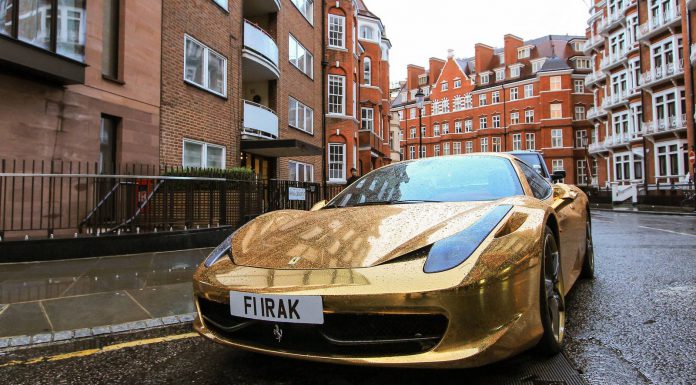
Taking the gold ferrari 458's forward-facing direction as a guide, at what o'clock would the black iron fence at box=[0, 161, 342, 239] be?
The black iron fence is roughly at 3 o'clock from the gold ferrari 458.

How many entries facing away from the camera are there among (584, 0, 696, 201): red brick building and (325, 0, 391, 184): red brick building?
0

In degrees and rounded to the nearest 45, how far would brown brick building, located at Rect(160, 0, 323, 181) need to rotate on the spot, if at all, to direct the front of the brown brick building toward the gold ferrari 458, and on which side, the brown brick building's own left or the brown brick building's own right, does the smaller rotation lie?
approximately 45° to the brown brick building's own right

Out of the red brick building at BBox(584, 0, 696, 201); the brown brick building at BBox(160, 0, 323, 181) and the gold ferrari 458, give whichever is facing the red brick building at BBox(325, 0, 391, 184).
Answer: the red brick building at BBox(584, 0, 696, 201)

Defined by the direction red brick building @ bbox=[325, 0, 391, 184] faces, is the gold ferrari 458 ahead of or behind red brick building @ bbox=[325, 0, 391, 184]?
ahead

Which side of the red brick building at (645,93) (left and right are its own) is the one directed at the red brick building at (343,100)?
front

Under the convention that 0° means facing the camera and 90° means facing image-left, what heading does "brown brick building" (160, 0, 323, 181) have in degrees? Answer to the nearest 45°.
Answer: approximately 315°

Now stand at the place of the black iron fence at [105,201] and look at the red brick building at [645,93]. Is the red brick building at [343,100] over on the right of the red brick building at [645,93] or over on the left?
left

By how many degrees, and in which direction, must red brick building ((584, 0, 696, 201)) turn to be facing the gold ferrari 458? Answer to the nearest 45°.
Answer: approximately 45° to its left

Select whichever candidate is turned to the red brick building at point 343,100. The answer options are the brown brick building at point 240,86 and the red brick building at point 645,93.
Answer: the red brick building at point 645,93

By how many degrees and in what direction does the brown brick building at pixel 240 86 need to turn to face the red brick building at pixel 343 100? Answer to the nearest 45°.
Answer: approximately 90° to its left

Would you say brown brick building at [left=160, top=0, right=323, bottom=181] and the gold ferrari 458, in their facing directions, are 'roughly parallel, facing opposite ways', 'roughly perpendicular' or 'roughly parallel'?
roughly perpendicular

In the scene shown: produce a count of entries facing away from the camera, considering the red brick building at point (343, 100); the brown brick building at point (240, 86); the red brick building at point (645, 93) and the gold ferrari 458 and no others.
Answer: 0

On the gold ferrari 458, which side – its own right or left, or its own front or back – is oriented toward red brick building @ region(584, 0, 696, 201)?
back

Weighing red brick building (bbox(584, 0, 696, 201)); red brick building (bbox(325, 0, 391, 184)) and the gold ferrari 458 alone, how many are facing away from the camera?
0

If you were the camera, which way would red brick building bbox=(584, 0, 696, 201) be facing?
facing the viewer and to the left of the viewer
